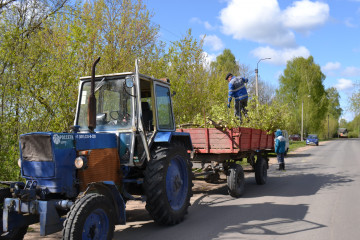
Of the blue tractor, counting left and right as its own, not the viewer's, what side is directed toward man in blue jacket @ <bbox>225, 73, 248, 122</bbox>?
back

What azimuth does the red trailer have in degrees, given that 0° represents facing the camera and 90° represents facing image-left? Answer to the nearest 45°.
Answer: approximately 45°

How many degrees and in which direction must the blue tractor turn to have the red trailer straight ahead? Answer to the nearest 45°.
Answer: approximately 180°

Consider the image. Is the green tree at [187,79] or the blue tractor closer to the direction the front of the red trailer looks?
the blue tractor

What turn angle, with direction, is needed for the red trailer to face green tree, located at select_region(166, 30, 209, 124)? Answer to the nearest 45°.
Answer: approximately 135° to its right

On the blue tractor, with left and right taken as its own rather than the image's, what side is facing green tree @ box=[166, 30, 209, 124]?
back

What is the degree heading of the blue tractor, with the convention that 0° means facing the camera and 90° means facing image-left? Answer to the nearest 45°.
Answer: approximately 45°
